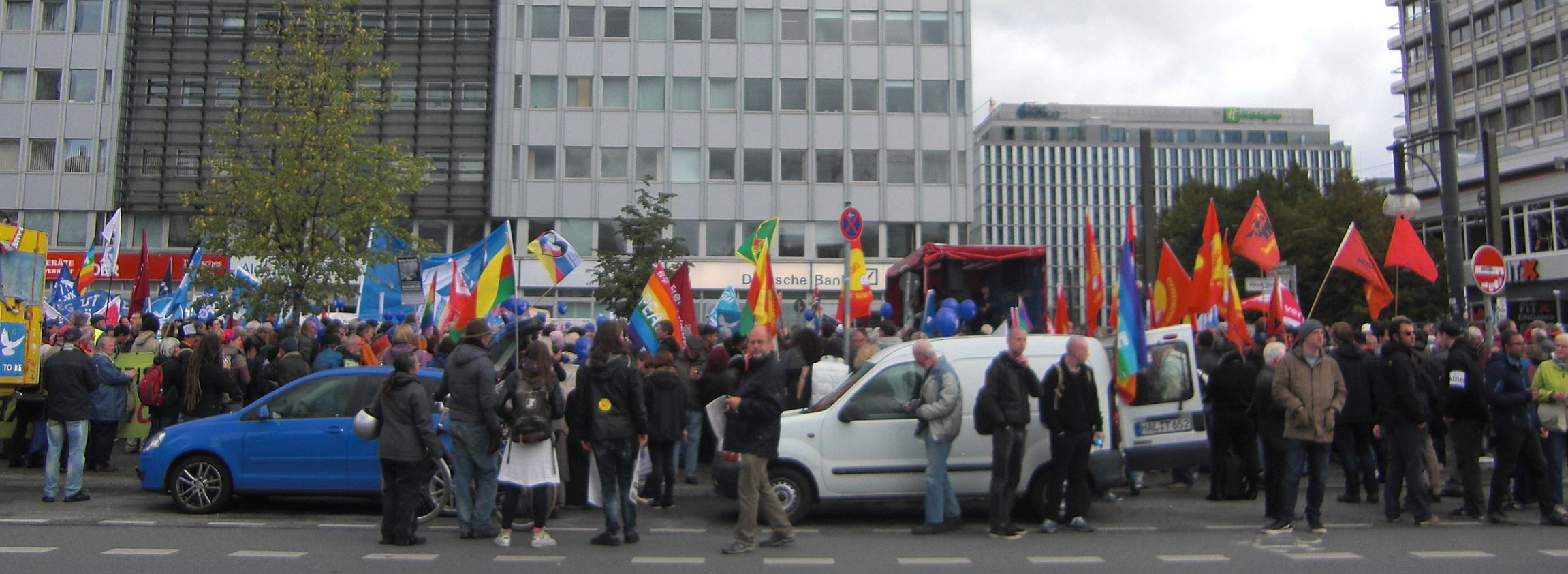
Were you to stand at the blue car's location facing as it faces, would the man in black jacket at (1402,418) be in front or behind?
behind

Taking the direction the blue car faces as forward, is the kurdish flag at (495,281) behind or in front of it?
behind

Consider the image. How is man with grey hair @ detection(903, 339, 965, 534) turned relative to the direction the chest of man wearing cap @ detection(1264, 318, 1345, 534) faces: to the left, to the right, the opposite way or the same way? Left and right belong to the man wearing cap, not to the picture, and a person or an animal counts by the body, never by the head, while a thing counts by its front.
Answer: to the right

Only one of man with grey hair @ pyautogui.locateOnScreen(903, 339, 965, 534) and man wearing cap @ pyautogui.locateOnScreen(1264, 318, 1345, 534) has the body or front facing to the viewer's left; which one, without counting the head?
the man with grey hair

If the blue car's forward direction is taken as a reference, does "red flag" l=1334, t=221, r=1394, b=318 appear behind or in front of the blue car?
behind

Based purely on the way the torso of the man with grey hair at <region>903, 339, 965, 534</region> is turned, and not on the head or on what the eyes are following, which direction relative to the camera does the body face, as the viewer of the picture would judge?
to the viewer's left

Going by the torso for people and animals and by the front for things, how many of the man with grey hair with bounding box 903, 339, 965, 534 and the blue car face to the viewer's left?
2

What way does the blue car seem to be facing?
to the viewer's left

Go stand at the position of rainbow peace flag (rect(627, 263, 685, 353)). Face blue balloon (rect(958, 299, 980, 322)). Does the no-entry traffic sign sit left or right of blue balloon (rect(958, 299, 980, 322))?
right

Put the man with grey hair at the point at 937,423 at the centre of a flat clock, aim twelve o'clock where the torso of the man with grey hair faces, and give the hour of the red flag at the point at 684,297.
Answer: The red flag is roughly at 2 o'clock from the man with grey hair.
